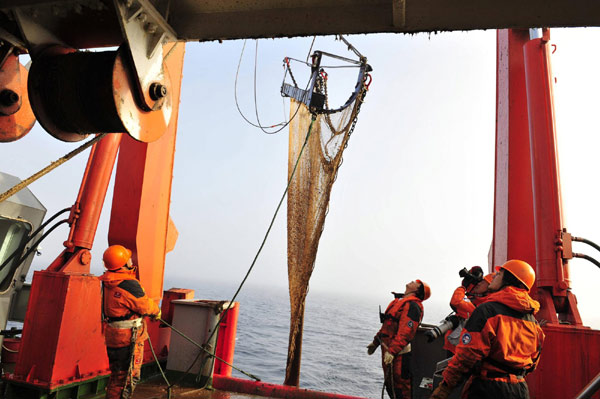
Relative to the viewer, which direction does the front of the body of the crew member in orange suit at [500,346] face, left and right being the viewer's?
facing away from the viewer and to the left of the viewer

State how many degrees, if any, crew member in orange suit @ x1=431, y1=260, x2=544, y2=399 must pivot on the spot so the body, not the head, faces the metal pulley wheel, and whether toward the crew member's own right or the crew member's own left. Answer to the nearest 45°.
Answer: approximately 90° to the crew member's own left

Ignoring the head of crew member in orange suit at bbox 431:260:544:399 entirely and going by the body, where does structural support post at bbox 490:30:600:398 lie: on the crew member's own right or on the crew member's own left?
on the crew member's own right

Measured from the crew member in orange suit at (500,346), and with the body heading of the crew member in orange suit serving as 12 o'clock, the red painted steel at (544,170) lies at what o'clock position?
The red painted steel is roughly at 2 o'clock from the crew member in orange suit.

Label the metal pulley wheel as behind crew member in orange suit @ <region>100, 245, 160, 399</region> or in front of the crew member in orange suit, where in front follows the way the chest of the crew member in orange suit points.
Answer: behind

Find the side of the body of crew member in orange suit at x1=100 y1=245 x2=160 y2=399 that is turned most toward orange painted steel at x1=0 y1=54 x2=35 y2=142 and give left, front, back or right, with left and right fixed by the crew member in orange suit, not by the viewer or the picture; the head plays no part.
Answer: back

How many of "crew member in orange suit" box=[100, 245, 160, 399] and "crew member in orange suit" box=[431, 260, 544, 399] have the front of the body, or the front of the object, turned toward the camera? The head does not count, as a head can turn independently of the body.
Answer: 0

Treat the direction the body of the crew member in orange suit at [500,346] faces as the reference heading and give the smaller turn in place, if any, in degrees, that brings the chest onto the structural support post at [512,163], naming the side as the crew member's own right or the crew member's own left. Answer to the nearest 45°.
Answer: approximately 45° to the crew member's own right

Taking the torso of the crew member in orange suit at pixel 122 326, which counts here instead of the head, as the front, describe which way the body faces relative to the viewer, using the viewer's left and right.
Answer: facing away from the viewer and to the right of the viewer

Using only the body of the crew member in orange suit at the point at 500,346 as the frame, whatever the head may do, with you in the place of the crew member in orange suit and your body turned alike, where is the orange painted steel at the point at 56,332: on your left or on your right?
on your left

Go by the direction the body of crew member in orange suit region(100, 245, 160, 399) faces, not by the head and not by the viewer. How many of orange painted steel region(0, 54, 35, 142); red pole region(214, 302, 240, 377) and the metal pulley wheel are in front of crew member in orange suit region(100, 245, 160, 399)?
1

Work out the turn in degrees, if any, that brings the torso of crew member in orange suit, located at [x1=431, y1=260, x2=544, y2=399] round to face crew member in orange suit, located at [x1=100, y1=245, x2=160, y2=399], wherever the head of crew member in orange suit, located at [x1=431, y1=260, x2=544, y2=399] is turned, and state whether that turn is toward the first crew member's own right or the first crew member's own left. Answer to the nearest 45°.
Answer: approximately 45° to the first crew member's own left

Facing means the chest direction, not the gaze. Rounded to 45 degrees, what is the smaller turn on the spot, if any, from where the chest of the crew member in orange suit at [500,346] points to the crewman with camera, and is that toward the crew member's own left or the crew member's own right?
approximately 45° to the crew member's own right

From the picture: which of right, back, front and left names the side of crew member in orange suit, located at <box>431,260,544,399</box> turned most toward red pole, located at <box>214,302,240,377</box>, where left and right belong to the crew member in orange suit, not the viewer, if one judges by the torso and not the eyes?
front

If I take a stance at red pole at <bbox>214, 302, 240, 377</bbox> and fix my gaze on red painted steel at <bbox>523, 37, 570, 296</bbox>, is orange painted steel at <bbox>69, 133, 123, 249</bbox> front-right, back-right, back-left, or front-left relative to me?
back-right
